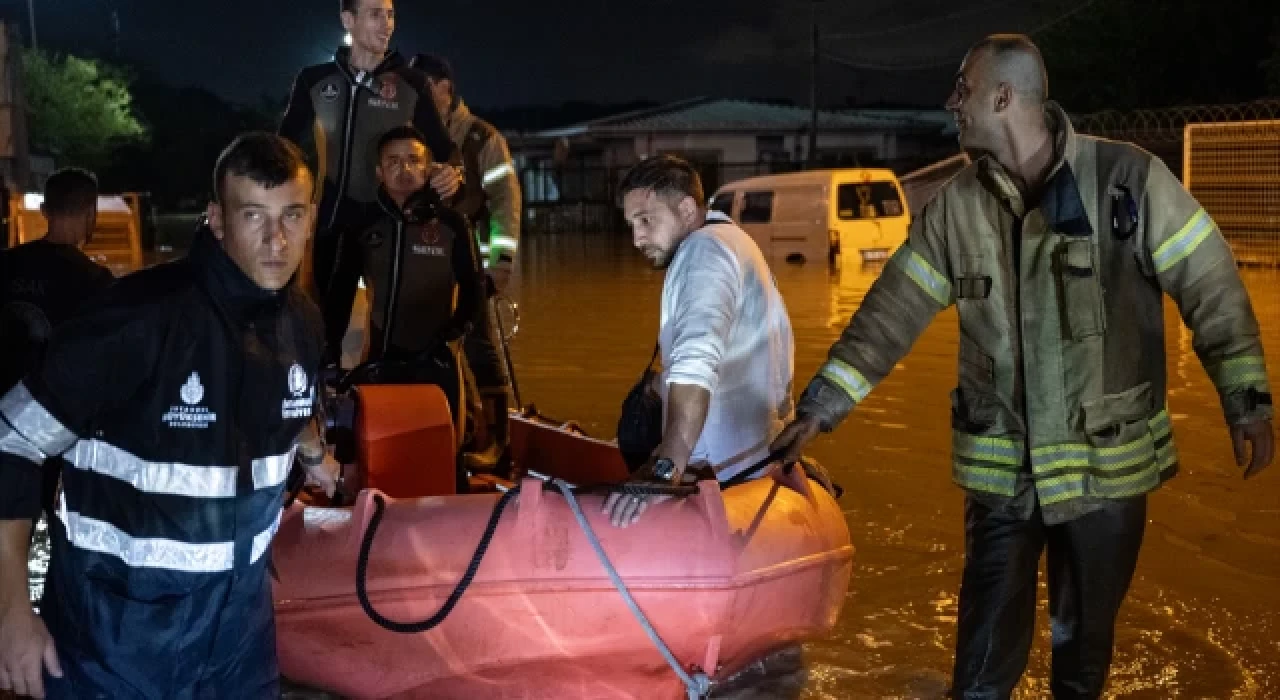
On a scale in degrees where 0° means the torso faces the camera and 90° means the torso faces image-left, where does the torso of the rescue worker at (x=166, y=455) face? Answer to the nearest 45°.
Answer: approximately 315°

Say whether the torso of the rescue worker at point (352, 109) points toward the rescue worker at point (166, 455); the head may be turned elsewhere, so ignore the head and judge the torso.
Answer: yes

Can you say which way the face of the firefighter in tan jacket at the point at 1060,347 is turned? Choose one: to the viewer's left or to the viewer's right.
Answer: to the viewer's left

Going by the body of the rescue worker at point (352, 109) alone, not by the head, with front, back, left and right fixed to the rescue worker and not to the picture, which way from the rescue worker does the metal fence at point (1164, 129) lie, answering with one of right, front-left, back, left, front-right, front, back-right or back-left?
back-left

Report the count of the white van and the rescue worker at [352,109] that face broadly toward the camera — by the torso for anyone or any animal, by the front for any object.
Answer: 1

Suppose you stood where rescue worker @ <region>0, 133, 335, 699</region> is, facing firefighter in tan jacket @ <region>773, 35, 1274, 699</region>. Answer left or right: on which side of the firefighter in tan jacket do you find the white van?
left

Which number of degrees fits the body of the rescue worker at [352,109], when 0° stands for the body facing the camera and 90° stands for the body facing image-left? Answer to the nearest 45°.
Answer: approximately 0°

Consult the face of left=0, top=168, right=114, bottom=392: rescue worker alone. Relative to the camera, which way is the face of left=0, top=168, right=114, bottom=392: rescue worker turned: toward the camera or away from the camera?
away from the camera
